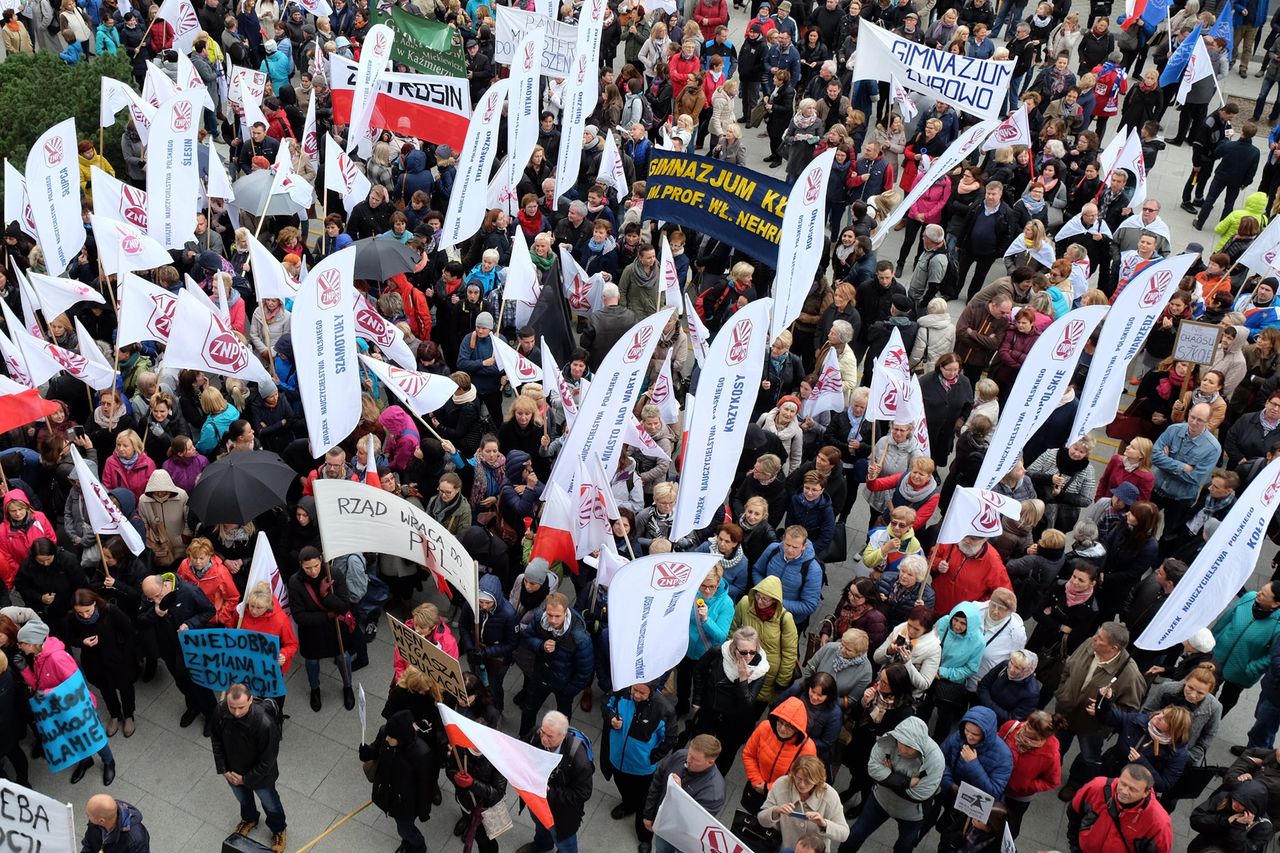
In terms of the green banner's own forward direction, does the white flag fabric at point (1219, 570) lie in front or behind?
in front

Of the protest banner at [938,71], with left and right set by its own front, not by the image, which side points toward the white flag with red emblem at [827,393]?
front

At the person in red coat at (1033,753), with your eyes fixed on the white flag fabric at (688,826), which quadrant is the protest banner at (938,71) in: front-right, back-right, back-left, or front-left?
back-right

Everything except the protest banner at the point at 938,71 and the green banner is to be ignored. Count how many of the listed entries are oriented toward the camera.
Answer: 2

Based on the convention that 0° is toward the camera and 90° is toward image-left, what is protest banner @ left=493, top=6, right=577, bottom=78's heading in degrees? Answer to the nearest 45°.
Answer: approximately 0°

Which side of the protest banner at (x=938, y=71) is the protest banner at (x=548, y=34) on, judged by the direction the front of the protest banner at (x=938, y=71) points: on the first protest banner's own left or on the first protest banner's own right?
on the first protest banner's own right

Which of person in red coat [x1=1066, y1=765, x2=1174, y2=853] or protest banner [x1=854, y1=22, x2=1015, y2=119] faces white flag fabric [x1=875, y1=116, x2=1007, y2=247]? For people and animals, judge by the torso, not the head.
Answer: the protest banner

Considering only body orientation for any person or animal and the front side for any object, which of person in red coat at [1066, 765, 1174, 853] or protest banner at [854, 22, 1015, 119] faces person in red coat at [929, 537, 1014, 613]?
the protest banner

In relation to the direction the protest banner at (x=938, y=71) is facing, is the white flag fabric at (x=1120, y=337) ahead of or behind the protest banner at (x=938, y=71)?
ahead

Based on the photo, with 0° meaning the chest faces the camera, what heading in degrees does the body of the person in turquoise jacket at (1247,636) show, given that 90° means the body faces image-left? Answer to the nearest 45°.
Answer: approximately 45°

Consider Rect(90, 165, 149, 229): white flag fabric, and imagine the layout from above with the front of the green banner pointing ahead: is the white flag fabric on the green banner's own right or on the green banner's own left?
on the green banner's own right

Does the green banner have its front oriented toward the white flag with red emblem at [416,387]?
yes

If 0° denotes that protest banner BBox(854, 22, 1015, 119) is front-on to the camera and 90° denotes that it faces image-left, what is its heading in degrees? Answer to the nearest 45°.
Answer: approximately 0°
